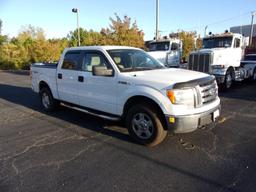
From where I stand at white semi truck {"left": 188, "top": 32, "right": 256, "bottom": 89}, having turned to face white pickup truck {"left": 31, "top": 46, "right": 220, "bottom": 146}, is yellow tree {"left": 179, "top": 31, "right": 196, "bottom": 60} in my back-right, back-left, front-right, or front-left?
back-right

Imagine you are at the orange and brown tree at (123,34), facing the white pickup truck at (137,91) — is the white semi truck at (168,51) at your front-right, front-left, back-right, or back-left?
front-left

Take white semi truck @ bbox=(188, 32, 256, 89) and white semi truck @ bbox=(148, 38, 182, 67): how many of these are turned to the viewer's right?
0

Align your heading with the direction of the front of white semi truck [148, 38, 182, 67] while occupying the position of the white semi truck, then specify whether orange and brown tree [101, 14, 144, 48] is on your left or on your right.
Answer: on your right

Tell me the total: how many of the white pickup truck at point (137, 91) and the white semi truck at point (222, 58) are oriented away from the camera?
0

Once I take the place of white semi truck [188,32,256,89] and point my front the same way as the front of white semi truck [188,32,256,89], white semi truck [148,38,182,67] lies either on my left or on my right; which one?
on my right

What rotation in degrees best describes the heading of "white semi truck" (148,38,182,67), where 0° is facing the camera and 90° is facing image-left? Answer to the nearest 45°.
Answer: approximately 45°

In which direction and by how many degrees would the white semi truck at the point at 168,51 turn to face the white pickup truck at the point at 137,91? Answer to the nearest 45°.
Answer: approximately 45° to its left

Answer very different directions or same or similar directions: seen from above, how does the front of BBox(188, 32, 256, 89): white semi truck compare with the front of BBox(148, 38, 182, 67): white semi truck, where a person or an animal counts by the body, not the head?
same or similar directions

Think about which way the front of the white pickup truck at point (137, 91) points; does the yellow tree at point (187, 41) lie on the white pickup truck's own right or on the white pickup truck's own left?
on the white pickup truck's own left

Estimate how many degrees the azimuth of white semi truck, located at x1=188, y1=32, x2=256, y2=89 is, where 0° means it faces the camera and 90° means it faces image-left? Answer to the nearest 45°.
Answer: approximately 45°

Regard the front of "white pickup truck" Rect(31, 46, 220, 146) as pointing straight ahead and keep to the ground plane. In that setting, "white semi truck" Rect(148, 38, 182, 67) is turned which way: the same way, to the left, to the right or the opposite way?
to the right

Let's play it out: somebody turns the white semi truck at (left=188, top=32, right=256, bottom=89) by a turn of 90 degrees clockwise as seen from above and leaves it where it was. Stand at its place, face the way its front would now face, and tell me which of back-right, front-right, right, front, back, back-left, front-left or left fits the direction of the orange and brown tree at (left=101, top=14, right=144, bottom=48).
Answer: front

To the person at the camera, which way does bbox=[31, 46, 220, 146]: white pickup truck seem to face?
facing the viewer and to the right of the viewer
